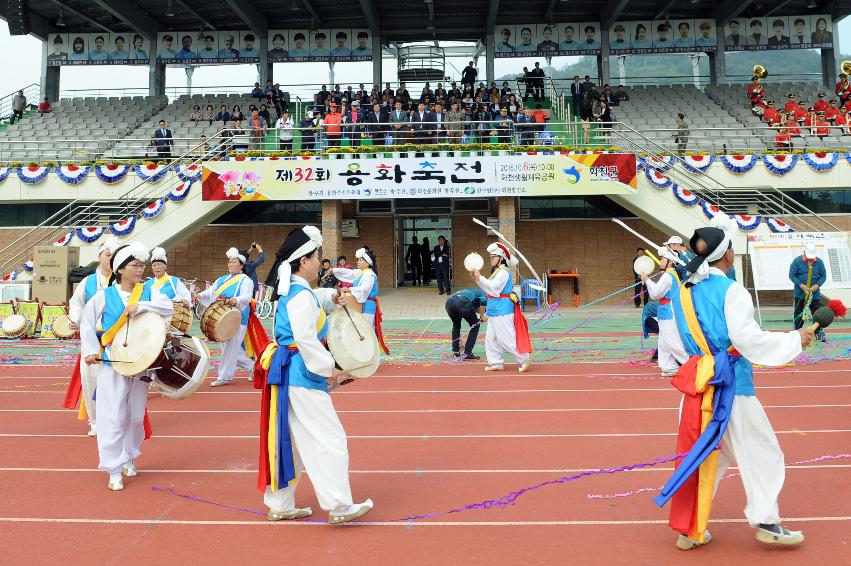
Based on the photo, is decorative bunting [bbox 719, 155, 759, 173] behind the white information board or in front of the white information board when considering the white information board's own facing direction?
behind

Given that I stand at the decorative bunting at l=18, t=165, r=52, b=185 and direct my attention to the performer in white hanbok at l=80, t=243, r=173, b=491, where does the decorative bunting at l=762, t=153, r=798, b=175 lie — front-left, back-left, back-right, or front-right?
front-left

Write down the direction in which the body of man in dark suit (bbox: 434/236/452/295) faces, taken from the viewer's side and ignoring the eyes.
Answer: toward the camera

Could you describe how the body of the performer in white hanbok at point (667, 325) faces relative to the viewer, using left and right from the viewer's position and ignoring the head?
facing to the left of the viewer

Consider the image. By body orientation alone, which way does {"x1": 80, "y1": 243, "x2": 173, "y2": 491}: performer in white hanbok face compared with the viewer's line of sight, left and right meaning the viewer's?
facing the viewer and to the right of the viewer

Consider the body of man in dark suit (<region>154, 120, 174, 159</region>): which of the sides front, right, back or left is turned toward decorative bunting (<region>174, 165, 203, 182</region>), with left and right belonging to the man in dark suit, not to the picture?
front

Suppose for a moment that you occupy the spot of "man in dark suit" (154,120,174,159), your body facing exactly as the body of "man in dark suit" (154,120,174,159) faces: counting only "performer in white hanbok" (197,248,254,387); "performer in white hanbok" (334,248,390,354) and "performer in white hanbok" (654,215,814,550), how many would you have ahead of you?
3

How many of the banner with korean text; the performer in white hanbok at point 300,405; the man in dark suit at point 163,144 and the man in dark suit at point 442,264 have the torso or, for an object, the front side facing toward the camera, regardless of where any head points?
3

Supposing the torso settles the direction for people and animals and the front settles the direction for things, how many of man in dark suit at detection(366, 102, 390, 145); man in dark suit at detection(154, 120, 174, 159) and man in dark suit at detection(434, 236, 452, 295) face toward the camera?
3

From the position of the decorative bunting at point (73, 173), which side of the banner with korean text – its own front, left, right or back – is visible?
right

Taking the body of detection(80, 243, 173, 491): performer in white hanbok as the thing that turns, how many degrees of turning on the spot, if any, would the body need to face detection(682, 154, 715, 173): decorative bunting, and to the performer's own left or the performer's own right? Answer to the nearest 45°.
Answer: approximately 90° to the performer's own left

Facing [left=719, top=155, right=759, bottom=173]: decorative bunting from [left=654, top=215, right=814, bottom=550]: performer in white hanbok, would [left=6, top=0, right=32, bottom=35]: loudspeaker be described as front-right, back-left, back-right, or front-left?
front-left
